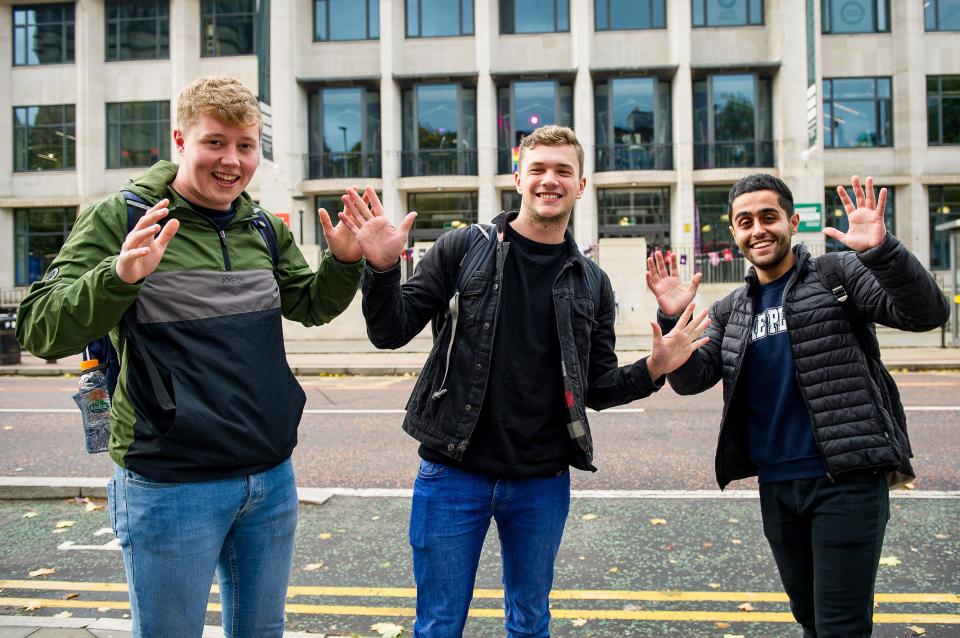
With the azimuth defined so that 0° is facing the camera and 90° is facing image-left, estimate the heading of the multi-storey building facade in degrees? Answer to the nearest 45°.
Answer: approximately 0°

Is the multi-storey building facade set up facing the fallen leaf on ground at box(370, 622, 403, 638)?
yes

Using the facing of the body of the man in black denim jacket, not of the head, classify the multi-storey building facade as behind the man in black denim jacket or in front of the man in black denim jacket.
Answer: behind

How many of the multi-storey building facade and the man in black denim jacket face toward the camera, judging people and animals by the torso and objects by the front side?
2

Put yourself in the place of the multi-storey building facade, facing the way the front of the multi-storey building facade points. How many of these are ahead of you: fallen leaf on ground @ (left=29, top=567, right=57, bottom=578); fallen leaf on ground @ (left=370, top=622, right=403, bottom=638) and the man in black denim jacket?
3

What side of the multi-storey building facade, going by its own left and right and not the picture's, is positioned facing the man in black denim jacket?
front

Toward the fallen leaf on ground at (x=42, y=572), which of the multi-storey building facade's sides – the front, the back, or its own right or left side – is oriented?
front
